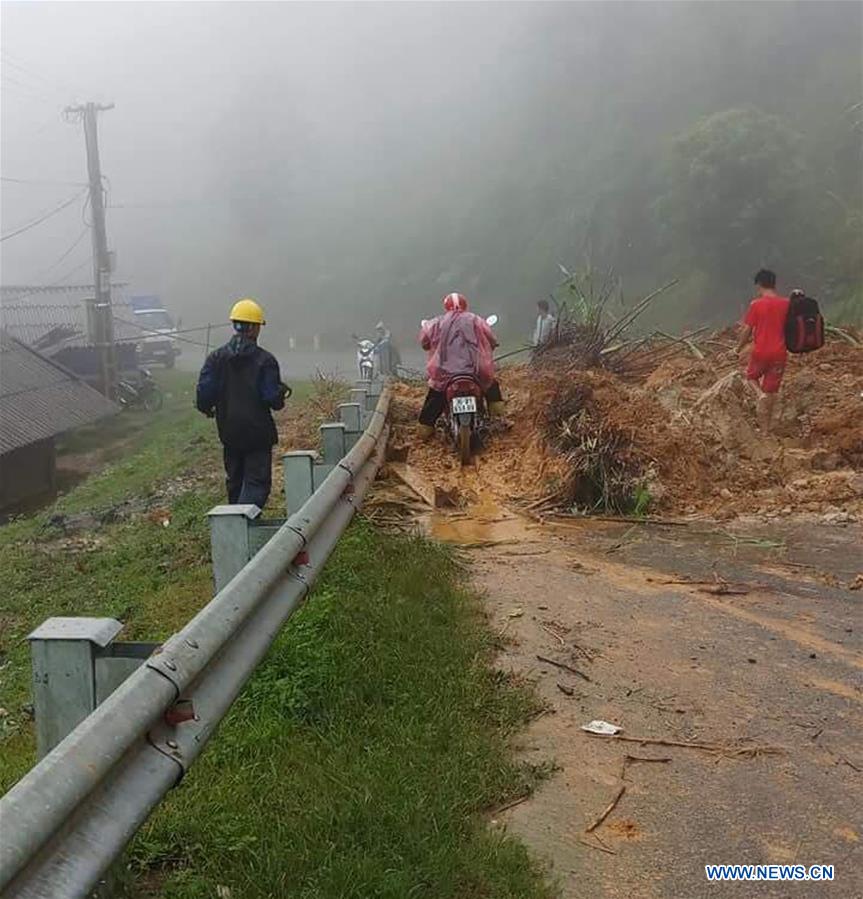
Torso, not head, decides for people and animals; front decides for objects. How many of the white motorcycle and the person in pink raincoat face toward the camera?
1

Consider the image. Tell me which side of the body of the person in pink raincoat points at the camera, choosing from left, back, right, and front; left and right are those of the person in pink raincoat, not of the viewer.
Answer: back

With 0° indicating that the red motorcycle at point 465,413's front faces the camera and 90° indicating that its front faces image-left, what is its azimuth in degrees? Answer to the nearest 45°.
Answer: approximately 180°

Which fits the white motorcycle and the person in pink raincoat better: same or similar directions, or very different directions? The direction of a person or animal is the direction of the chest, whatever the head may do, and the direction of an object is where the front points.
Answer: very different directions

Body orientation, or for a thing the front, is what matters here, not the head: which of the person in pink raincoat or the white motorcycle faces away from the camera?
the person in pink raincoat

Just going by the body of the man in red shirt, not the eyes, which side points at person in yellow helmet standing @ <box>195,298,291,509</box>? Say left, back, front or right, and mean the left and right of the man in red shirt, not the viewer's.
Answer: left

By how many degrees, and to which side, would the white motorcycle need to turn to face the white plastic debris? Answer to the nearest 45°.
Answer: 0° — it already faces it

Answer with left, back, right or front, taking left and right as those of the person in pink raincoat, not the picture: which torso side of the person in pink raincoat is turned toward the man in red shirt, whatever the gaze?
right

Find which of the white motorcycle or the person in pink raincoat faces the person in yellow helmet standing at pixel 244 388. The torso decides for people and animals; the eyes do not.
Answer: the white motorcycle

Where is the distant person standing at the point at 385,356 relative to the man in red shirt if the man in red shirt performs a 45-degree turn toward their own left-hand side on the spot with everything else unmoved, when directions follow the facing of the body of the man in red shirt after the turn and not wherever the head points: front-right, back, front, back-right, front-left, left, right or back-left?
front-right

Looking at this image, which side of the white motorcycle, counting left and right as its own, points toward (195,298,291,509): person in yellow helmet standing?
front

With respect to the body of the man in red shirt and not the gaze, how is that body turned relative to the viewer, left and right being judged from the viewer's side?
facing away from the viewer and to the left of the viewer

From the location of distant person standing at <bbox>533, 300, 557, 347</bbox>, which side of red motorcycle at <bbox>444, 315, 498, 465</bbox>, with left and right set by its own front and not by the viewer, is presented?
front

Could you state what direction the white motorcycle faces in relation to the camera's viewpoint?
facing the viewer

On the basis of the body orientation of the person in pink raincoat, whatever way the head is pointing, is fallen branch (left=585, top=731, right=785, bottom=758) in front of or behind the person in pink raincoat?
behind

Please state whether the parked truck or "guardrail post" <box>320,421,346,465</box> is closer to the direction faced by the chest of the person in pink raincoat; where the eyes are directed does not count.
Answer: the parked truck

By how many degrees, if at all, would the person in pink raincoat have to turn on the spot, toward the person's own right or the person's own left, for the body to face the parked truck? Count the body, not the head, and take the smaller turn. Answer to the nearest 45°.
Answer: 0° — they already face it

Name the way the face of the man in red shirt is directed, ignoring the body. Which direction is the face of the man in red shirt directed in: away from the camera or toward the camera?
away from the camera

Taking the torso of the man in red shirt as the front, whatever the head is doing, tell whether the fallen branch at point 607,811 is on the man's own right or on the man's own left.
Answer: on the man's own left

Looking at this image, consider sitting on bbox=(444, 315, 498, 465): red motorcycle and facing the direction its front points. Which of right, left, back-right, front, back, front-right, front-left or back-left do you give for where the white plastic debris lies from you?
back
